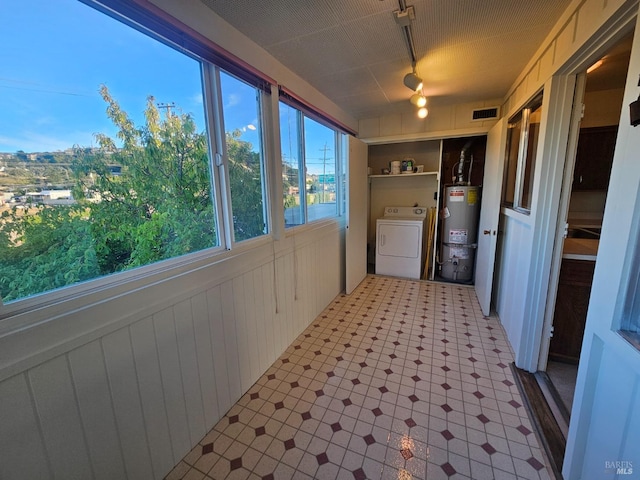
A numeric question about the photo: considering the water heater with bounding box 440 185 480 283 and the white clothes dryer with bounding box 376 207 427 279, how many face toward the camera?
2

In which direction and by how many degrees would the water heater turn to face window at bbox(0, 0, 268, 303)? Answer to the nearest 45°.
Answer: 0° — it already faces it

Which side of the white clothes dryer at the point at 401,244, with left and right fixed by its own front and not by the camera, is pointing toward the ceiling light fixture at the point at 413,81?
front

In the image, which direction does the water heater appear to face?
toward the camera

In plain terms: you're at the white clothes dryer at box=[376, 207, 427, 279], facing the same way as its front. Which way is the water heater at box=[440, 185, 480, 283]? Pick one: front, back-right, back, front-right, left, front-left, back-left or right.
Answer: left

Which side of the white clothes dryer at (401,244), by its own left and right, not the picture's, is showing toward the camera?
front

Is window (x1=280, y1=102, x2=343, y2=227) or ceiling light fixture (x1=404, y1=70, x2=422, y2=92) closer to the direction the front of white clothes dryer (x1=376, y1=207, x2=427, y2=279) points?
the ceiling light fixture

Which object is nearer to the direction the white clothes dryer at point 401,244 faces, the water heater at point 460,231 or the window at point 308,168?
the window

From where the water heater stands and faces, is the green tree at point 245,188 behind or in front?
in front

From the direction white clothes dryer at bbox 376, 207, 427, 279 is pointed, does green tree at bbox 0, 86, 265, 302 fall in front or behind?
in front
